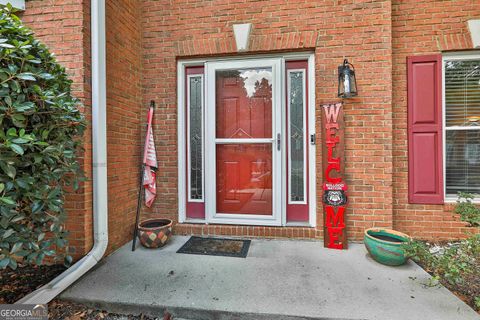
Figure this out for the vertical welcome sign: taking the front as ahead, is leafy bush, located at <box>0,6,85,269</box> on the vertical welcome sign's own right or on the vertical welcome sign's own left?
on the vertical welcome sign's own right

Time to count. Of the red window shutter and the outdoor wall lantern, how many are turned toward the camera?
2

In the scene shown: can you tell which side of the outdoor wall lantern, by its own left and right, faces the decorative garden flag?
right

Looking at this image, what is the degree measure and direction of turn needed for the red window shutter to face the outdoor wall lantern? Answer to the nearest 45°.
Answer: approximately 45° to its right

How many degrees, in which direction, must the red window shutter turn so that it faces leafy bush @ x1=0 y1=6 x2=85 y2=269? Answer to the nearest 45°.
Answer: approximately 45° to its right

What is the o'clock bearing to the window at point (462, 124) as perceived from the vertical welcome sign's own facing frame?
The window is roughly at 8 o'clock from the vertical welcome sign.
